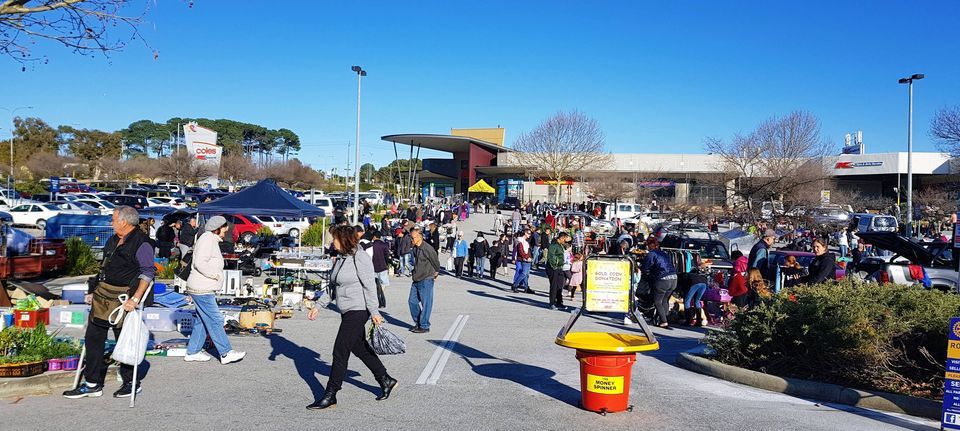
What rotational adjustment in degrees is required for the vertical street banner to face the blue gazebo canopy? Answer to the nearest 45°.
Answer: approximately 90° to its right

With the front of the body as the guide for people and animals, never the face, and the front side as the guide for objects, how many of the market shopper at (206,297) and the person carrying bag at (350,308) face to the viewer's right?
1

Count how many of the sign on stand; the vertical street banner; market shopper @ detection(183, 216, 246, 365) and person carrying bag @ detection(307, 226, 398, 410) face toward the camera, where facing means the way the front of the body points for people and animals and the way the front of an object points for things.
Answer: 2

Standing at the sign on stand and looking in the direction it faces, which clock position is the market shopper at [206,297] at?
The market shopper is roughly at 4 o'clock from the sign on stand.

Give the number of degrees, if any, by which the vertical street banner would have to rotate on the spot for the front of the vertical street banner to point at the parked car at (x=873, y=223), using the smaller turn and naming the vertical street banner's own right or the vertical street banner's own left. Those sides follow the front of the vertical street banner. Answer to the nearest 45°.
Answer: approximately 180°

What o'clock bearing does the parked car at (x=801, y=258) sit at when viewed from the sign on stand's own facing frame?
The parked car is roughly at 7 o'clock from the sign on stand.

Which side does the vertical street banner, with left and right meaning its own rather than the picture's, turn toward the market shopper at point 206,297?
right
